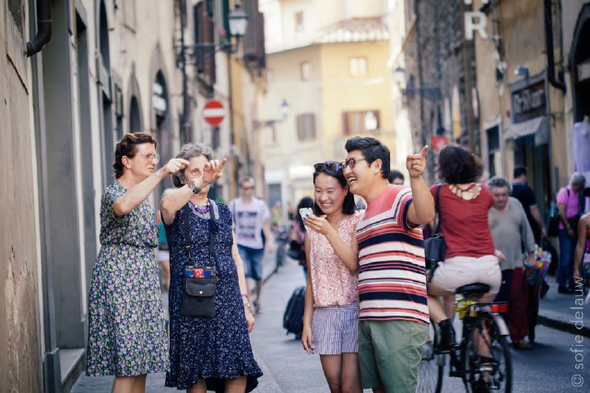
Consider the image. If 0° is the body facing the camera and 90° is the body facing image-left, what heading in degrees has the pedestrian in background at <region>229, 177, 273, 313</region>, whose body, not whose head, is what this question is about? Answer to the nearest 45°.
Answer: approximately 0°

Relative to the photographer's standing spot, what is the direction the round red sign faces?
facing the viewer

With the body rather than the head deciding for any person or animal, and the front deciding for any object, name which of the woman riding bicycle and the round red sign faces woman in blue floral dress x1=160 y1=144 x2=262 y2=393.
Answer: the round red sign

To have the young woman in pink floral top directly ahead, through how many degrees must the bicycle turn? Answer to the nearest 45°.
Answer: approximately 90° to its left

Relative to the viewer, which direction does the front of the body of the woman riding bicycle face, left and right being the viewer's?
facing away from the viewer

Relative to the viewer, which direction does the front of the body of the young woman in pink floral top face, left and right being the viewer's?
facing the viewer and to the left of the viewer

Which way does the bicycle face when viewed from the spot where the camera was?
facing away from the viewer and to the left of the viewer

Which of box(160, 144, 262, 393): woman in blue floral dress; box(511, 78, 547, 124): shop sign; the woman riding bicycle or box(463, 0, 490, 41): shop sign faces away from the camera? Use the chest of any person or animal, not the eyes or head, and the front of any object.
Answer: the woman riding bicycle

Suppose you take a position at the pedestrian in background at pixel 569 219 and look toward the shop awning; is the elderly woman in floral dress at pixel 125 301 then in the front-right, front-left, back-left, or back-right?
back-left

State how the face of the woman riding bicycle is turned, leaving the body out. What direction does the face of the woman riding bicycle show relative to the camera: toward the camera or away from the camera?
away from the camera

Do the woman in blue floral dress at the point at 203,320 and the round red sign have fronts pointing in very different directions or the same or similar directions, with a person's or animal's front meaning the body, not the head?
same or similar directions

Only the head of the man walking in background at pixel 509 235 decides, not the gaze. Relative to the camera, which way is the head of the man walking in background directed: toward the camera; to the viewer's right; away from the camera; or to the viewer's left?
toward the camera

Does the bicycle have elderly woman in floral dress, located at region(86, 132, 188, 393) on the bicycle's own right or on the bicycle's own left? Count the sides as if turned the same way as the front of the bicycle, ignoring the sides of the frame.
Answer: on the bicycle's own left

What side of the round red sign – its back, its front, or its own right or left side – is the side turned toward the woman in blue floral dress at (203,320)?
front

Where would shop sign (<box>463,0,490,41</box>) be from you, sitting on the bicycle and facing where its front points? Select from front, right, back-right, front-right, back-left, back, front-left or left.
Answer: front-right

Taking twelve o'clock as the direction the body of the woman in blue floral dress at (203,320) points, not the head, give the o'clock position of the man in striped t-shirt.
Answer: The man in striped t-shirt is roughly at 10 o'clock from the woman in blue floral dress.

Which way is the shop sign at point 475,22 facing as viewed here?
toward the camera
